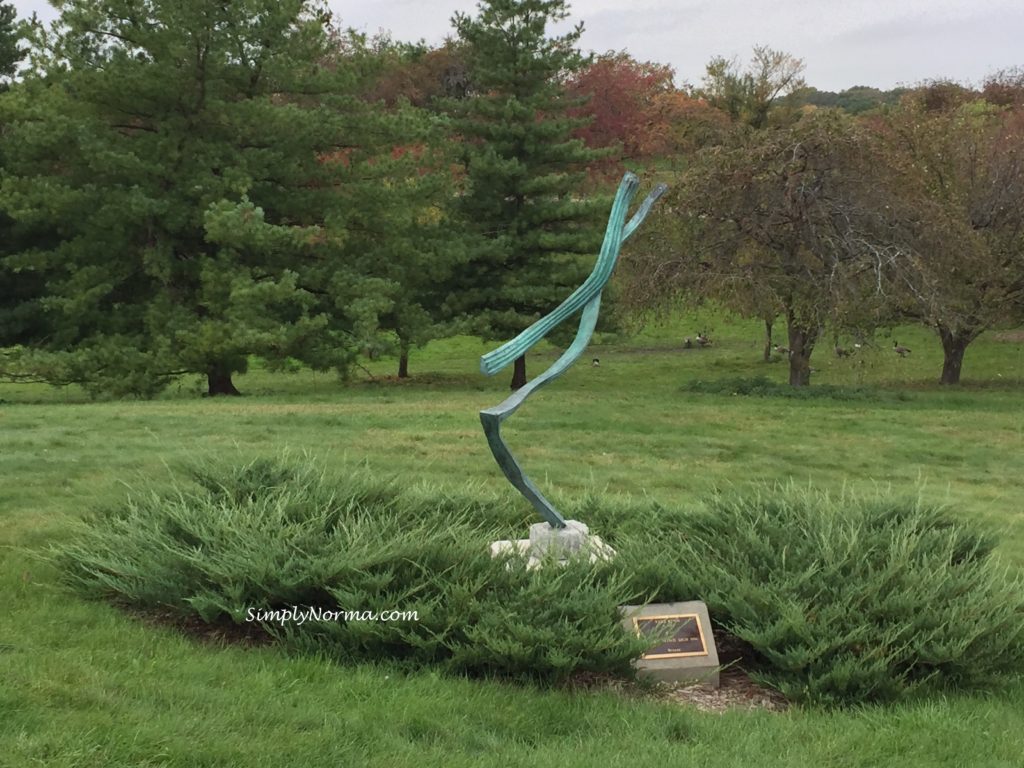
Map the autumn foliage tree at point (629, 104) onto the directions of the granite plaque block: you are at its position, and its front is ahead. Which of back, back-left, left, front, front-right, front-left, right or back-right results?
back

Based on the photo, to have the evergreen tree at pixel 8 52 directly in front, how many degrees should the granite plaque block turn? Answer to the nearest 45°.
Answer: approximately 135° to its right

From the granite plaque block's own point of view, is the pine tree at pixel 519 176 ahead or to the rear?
to the rear

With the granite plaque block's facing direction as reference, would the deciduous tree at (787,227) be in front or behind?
behind

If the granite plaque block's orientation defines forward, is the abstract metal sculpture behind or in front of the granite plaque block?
behind

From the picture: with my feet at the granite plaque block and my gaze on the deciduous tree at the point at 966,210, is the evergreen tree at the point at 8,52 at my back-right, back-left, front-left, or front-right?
front-left

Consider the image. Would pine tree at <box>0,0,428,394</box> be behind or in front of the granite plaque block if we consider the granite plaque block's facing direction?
behind

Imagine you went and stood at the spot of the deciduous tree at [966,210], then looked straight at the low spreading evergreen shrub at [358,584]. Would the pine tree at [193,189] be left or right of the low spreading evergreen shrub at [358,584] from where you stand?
right

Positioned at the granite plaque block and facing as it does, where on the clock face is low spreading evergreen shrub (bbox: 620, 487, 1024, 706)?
The low spreading evergreen shrub is roughly at 8 o'clock from the granite plaque block.

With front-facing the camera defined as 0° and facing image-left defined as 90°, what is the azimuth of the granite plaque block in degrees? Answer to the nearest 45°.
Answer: approximately 0°

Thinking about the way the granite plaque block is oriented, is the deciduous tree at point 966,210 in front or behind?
behind
